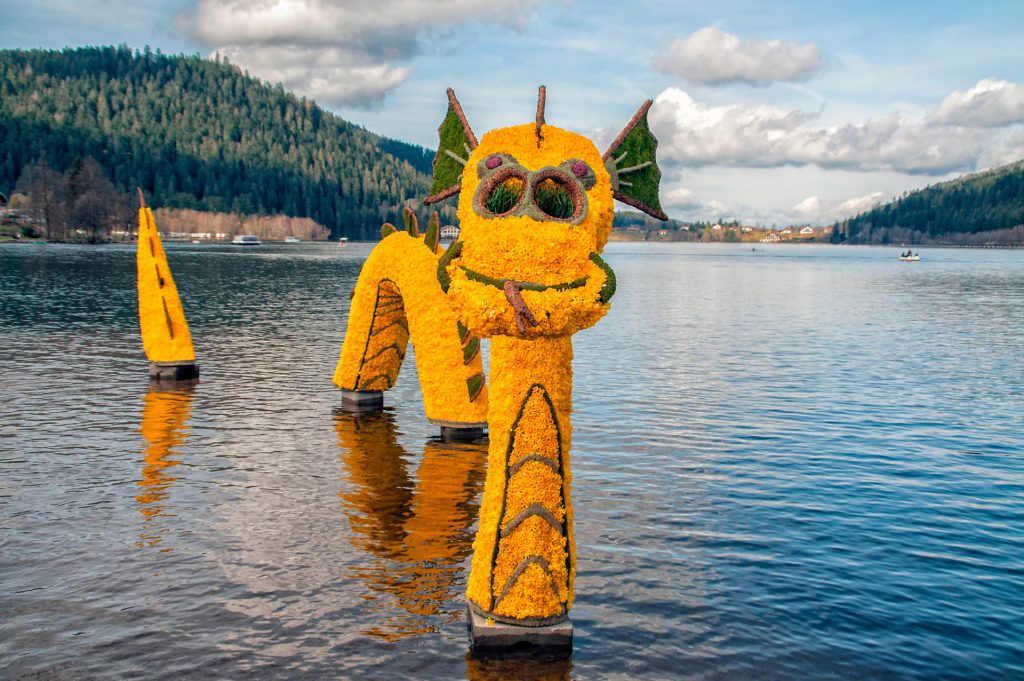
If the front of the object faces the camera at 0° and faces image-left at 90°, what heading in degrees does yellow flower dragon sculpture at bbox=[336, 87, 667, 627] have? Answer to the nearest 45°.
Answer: approximately 0°
